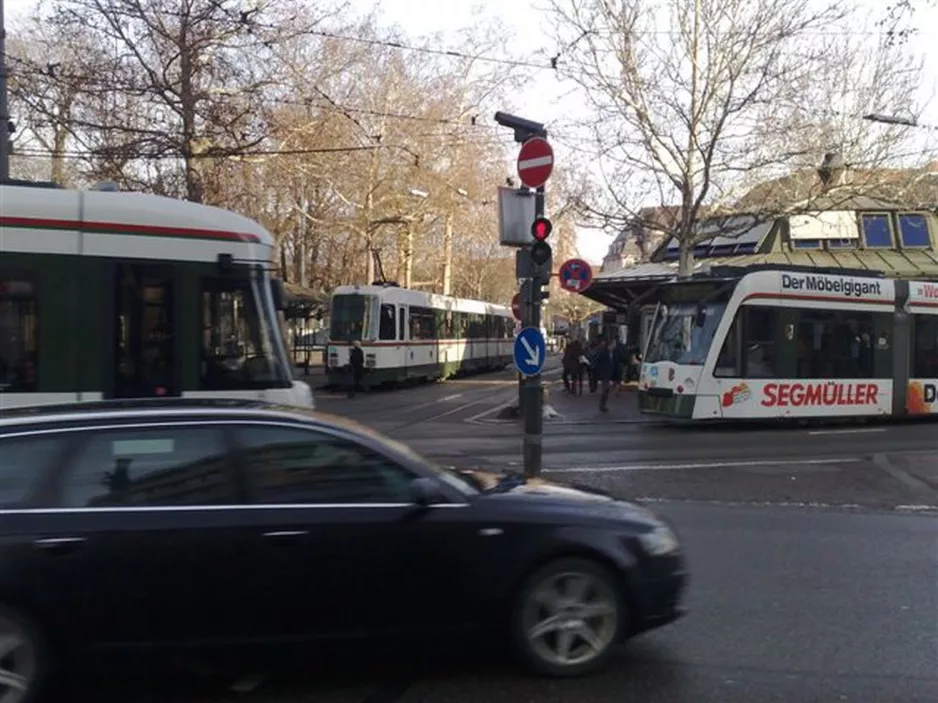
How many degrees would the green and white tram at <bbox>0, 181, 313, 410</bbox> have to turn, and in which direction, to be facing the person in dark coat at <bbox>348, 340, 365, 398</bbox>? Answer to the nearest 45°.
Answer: approximately 90° to its left

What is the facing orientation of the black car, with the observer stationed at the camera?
facing to the right of the viewer

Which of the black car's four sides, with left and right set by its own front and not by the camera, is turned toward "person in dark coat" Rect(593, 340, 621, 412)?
left

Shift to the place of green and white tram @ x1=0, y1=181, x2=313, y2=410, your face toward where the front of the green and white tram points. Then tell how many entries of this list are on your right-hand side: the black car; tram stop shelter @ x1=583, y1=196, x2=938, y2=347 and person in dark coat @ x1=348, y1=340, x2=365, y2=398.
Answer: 1

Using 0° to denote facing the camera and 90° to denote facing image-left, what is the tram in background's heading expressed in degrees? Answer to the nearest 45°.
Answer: approximately 45°

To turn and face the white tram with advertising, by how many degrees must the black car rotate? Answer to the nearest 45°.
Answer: approximately 45° to its left

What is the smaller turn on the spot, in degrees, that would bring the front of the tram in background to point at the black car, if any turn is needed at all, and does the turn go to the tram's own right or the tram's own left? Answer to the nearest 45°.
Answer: approximately 45° to the tram's own left

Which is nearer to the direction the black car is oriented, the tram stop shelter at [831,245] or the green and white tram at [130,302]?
the tram stop shelter

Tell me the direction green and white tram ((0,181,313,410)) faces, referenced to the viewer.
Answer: facing to the right of the viewer

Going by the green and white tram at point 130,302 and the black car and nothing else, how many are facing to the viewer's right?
2

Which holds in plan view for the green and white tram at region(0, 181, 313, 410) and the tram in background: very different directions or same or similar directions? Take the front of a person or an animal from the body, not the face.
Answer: very different directions

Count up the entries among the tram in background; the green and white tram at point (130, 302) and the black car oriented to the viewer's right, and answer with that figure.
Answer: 2

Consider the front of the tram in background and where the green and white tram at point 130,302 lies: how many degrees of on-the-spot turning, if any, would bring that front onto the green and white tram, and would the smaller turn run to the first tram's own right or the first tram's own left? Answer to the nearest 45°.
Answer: approximately 45° to the first tram's own left

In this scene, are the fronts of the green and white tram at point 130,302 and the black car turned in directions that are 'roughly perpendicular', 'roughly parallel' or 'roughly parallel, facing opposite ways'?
roughly parallel
